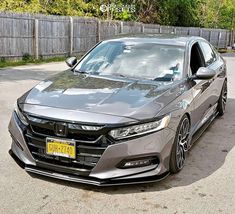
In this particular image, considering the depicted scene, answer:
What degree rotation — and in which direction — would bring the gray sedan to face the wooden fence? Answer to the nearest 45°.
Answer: approximately 135° to its right

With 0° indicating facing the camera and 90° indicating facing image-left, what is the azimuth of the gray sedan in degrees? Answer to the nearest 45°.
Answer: approximately 45°
